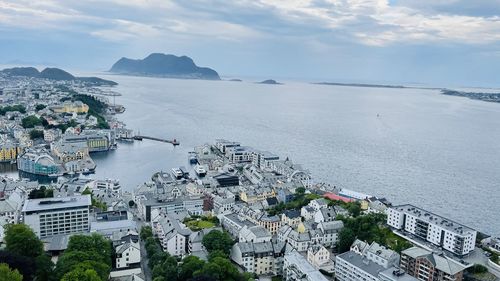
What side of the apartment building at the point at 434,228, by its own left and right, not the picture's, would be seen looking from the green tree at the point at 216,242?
front

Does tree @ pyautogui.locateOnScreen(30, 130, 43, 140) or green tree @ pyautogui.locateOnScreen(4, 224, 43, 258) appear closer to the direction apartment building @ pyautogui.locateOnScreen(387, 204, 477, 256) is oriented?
the green tree

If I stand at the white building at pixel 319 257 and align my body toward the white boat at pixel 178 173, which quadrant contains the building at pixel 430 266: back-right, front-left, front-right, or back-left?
back-right

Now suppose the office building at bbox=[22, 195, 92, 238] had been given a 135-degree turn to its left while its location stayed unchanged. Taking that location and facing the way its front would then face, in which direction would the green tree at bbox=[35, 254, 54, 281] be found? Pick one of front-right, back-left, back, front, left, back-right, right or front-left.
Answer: back-right

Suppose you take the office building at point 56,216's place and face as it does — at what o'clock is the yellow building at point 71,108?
The yellow building is roughly at 6 o'clock from the office building.

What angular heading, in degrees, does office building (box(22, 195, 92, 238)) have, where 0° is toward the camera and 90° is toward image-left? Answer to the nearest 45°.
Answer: approximately 0°

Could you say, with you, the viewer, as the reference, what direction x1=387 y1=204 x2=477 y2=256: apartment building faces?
facing the viewer and to the left of the viewer

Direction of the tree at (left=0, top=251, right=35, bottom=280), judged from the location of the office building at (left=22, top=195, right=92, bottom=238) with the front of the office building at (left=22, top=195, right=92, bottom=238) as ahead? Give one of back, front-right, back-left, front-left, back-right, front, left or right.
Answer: front

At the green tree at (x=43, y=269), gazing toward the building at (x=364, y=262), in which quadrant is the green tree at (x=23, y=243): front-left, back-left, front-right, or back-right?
back-left

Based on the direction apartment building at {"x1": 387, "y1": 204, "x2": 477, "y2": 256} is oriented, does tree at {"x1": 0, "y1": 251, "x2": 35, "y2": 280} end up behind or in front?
in front

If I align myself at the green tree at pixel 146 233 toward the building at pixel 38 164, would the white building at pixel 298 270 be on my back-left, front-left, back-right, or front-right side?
back-right

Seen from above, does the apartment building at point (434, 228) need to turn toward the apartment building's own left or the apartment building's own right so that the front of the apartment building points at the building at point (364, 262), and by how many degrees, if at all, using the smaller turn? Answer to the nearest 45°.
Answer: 0° — it already faces it

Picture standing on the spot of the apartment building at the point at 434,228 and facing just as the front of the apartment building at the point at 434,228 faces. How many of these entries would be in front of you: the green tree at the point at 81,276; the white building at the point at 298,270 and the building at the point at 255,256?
3

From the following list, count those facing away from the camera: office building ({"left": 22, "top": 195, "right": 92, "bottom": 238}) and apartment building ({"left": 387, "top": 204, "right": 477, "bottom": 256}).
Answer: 0
